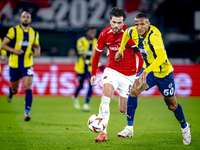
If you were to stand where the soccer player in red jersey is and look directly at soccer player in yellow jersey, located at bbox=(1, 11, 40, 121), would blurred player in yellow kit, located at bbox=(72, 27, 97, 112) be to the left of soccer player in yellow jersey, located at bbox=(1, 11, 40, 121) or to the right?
right

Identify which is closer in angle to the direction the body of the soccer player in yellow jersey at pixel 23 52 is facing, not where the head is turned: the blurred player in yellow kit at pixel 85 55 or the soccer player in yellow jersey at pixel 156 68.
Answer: the soccer player in yellow jersey

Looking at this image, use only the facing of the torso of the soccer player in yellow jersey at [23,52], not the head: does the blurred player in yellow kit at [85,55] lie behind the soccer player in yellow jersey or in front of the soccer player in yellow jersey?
behind

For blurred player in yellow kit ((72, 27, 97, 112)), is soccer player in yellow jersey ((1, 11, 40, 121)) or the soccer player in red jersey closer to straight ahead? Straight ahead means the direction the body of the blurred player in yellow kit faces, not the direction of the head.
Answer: the soccer player in red jersey

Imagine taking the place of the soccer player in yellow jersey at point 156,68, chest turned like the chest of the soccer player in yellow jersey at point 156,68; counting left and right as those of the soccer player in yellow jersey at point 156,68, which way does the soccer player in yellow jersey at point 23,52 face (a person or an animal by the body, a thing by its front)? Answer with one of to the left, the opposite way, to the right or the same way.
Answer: to the left

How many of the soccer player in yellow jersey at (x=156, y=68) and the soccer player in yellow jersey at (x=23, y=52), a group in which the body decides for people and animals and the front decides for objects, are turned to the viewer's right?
0

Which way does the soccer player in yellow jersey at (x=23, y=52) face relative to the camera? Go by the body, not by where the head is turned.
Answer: toward the camera

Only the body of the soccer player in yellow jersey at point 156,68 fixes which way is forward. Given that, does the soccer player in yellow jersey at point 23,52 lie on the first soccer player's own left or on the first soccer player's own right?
on the first soccer player's own right

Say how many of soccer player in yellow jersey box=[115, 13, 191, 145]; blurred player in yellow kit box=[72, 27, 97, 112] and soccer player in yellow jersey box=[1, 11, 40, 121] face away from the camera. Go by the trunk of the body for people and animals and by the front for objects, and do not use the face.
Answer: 0

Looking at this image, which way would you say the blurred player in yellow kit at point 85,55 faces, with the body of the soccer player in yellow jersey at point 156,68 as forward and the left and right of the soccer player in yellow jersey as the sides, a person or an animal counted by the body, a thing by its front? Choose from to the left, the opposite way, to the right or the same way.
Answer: to the left

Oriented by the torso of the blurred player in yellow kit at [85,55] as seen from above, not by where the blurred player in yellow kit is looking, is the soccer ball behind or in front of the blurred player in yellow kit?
in front

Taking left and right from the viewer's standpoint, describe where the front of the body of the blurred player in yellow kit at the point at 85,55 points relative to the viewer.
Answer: facing the viewer and to the right of the viewer

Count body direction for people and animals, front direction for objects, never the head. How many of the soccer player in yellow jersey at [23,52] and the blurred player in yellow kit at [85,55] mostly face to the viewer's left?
0
